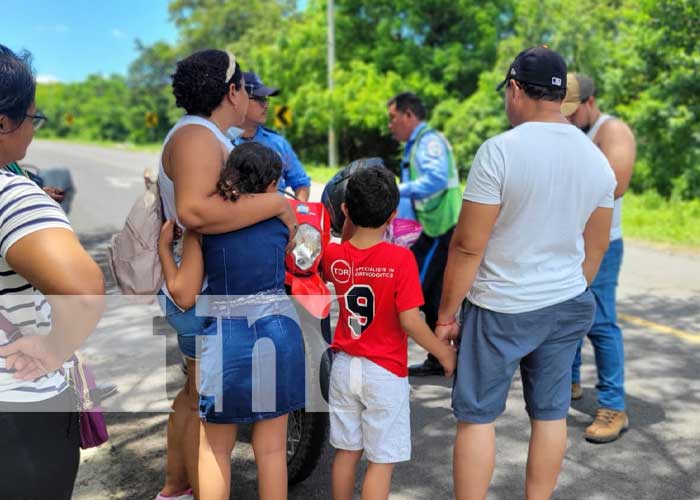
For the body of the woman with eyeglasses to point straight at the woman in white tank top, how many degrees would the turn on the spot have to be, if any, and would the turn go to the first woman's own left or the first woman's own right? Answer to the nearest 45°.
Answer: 0° — they already face them

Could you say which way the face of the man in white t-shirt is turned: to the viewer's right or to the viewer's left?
to the viewer's left

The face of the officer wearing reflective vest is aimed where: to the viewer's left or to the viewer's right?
to the viewer's left

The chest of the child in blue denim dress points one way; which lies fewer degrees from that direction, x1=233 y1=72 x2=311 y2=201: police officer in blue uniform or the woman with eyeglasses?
the police officer in blue uniform

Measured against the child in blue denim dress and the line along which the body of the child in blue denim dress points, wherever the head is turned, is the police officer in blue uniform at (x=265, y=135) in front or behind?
in front

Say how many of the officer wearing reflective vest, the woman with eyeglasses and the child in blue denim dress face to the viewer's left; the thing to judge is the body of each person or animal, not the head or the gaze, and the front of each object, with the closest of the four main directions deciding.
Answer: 1

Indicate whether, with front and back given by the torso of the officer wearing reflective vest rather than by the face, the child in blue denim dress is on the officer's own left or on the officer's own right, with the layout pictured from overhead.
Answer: on the officer's own left

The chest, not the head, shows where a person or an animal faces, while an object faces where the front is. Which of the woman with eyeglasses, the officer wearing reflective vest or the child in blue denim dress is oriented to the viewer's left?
the officer wearing reflective vest

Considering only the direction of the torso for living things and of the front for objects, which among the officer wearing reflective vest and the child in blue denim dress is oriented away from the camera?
the child in blue denim dress

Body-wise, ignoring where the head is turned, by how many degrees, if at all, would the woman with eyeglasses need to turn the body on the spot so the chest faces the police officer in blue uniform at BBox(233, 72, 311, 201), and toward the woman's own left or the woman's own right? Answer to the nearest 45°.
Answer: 0° — they already face them

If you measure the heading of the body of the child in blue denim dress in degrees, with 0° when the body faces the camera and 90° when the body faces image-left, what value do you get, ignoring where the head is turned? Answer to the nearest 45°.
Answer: approximately 180°

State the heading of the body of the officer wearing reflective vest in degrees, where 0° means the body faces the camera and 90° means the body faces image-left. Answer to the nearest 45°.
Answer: approximately 90°

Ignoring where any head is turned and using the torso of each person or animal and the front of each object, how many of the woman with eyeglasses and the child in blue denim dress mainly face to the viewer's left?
0

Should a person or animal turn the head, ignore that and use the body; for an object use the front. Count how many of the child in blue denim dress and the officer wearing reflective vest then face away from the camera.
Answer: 1

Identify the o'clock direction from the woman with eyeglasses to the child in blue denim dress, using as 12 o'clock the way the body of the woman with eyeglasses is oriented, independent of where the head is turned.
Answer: The child in blue denim dress is roughly at 12 o'clock from the woman with eyeglasses.
